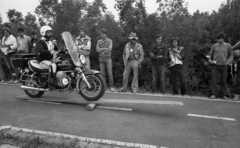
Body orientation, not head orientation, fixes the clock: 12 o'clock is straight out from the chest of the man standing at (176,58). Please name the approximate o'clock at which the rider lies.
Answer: The rider is roughly at 2 o'clock from the man standing.

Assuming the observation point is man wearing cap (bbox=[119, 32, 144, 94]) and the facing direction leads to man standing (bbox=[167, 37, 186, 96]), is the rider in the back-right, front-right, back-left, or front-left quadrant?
back-right

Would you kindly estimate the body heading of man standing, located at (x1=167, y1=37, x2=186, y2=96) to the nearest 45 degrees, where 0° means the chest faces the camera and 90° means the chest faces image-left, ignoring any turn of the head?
approximately 0°

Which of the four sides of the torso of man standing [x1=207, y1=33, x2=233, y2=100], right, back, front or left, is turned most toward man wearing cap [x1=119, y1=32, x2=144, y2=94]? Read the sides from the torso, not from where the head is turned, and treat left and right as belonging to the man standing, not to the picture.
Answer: right

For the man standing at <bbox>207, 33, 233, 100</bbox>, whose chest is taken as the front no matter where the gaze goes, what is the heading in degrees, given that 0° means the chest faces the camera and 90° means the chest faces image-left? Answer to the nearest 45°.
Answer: approximately 0°

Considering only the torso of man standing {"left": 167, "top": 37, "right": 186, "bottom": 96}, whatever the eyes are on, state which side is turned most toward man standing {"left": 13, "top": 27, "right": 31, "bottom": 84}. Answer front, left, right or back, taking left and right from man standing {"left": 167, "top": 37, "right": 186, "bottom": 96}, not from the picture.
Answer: right

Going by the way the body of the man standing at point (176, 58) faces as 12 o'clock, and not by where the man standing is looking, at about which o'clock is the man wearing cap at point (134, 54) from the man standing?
The man wearing cap is roughly at 3 o'clock from the man standing.

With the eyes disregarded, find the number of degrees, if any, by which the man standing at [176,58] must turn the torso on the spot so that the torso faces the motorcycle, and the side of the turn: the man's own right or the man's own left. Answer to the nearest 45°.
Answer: approximately 45° to the man's own right

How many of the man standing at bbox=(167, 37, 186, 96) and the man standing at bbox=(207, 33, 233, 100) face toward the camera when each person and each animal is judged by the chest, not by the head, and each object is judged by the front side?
2
